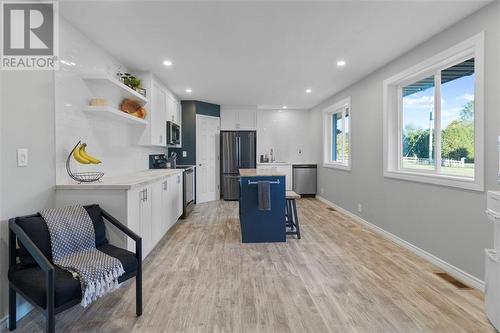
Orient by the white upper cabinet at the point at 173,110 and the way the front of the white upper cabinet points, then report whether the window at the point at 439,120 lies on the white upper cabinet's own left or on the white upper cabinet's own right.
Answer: on the white upper cabinet's own right

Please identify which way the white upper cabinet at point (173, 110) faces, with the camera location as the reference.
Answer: facing to the right of the viewer

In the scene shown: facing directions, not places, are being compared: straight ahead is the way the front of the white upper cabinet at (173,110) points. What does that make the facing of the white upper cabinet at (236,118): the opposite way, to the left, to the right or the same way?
to the right

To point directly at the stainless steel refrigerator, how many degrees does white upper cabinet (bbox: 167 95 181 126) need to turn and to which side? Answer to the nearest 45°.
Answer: approximately 45° to its left

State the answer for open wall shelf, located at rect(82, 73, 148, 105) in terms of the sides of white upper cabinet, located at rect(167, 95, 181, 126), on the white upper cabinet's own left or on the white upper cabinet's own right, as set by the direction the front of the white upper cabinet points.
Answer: on the white upper cabinet's own right

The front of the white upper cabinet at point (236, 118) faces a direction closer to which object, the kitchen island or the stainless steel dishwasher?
the kitchen island
